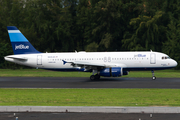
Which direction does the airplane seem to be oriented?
to the viewer's right
